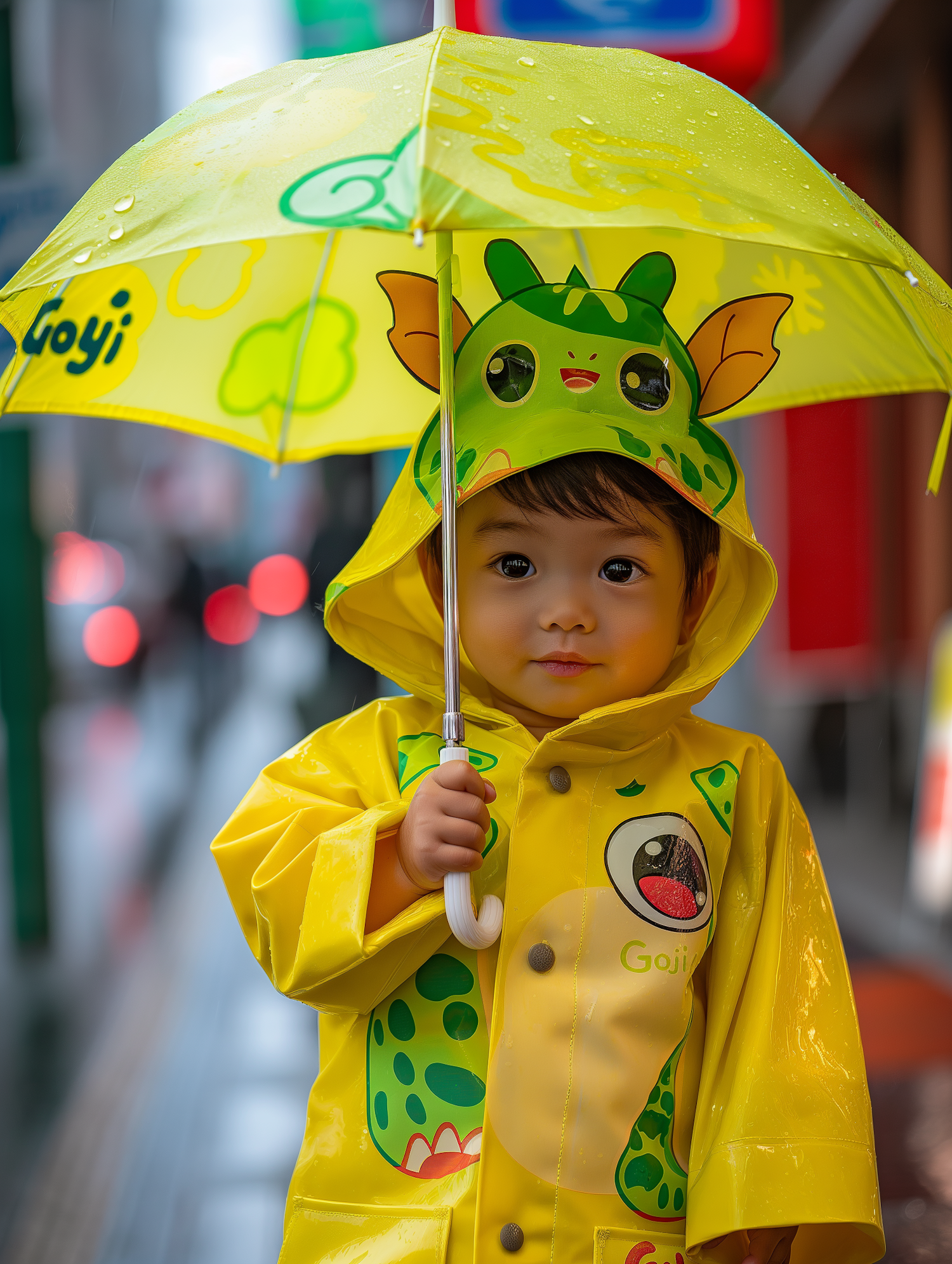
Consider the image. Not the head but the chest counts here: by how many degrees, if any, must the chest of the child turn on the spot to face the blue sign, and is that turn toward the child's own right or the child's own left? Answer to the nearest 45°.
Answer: approximately 180°

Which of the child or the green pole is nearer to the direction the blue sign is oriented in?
the child

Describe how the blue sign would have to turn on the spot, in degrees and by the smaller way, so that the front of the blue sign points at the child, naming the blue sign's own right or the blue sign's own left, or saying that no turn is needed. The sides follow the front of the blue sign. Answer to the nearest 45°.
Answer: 0° — it already faces them

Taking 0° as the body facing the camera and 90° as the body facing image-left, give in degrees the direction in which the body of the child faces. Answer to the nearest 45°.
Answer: approximately 0°

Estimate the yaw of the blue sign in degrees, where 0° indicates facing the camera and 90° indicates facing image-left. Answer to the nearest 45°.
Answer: approximately 0°

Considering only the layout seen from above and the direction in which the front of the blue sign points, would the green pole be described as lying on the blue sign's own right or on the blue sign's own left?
on the blue sign's own right

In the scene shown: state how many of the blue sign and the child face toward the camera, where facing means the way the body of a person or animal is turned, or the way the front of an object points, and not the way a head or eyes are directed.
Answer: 2

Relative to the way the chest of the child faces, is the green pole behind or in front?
behind
